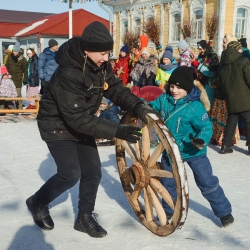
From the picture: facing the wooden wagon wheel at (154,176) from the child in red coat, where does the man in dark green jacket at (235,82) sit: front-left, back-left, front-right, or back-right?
front-left

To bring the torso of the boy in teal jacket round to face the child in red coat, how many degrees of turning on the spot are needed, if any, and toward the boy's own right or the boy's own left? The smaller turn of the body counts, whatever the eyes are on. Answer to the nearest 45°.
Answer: approximately 135° to the boy's own right

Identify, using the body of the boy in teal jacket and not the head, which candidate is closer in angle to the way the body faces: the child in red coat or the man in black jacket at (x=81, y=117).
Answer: the man in black jacket

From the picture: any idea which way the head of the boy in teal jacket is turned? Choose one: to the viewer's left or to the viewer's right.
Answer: to the viewer's left

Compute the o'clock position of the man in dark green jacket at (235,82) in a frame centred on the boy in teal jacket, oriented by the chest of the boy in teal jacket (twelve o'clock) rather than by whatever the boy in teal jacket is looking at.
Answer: The man in dark green jacket is roughly at 5 o'clock from the boy in teal jacket.

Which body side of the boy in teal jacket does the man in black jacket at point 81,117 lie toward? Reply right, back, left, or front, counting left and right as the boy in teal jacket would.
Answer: front
